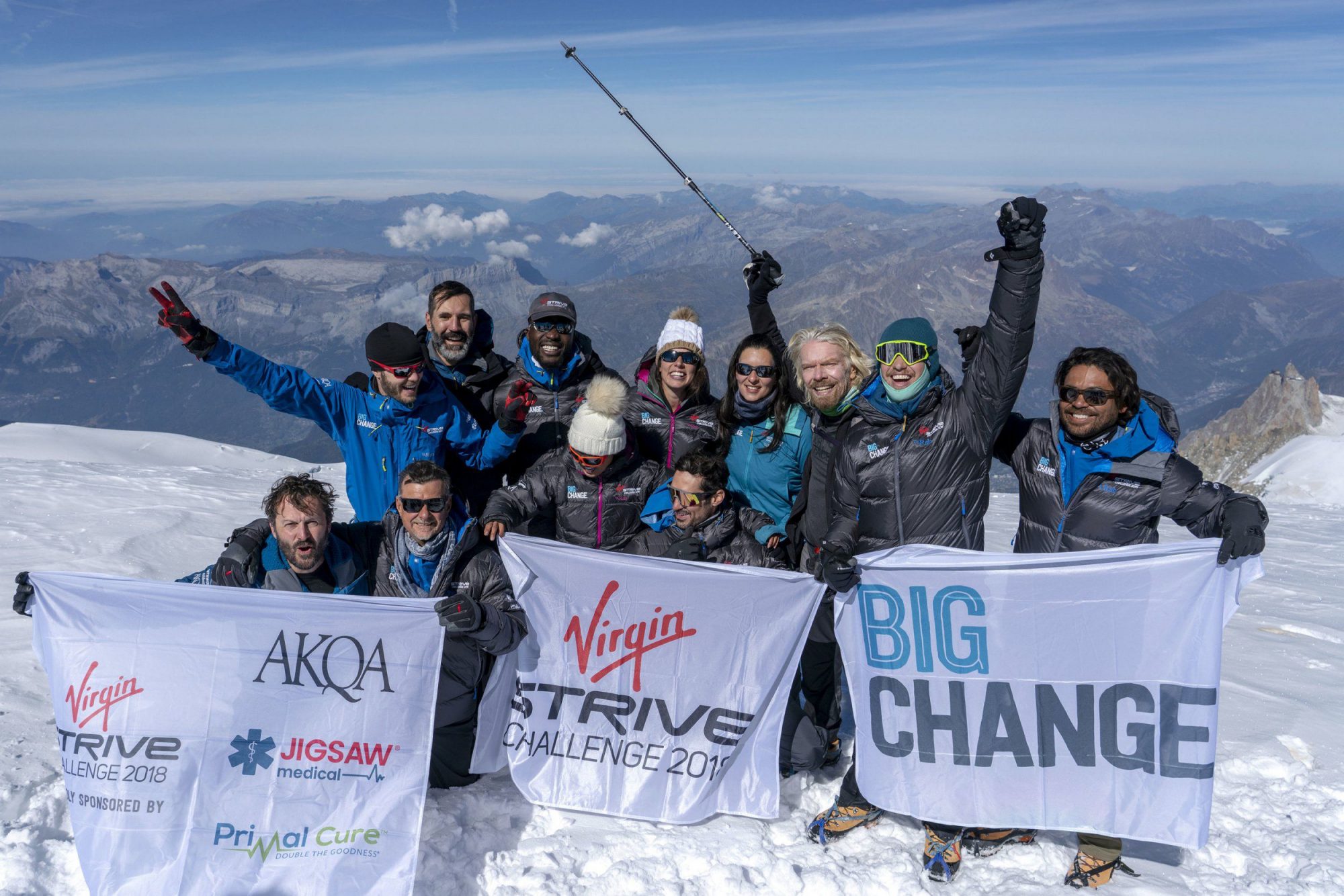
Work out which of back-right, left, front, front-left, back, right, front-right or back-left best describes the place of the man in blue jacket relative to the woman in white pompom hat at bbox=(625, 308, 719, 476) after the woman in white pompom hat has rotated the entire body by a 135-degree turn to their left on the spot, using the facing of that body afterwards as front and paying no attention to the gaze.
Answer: back-left

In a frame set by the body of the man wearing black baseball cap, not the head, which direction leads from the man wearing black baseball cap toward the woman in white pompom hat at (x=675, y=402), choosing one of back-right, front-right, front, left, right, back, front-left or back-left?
front-left

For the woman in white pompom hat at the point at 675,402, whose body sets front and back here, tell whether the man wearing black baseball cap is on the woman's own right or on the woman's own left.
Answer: on the woman's own right

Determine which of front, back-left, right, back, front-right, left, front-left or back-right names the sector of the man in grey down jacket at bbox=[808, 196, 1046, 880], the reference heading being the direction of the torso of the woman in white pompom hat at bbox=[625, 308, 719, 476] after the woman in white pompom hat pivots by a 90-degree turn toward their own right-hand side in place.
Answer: back-left

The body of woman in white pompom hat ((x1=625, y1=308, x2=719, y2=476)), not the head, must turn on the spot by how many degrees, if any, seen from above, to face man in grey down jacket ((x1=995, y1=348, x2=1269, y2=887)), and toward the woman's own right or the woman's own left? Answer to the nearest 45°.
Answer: approximately 45° to the woman's own left

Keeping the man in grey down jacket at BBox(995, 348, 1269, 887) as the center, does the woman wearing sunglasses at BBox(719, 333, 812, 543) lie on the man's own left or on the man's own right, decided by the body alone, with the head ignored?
on the man's own right

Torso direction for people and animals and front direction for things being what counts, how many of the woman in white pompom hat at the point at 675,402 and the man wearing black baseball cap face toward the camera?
2

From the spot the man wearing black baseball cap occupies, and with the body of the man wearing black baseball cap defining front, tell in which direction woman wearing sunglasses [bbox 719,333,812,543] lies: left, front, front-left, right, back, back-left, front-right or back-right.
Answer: front-left

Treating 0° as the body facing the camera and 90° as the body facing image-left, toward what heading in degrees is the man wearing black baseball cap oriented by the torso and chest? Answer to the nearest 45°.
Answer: approximately 0°
